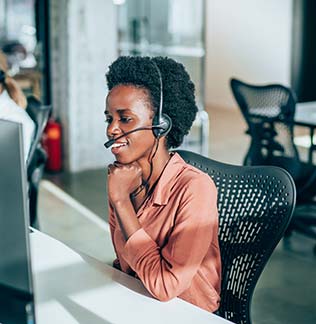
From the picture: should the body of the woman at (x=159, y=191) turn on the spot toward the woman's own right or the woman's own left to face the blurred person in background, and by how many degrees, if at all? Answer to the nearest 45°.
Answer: approximately 90° to the woman's own right

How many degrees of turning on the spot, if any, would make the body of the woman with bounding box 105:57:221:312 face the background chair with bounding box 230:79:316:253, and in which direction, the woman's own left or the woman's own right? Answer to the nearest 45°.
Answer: approximately 135° to the woman's own right

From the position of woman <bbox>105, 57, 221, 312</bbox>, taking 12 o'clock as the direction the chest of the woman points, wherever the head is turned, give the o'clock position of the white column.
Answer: The white column is roughly at 4 o'clock from the woman.

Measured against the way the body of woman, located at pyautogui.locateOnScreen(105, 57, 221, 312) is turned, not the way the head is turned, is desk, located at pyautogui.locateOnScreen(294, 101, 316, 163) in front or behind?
behind

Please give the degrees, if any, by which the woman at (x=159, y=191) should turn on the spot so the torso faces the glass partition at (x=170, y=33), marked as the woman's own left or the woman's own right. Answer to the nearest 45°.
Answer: approximately 135° to the woman's own right
